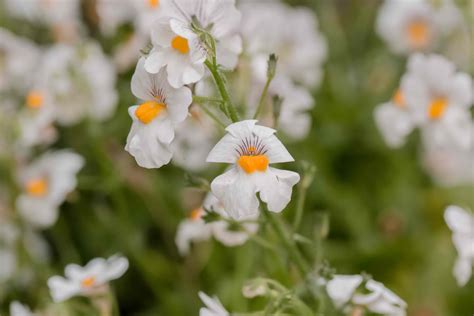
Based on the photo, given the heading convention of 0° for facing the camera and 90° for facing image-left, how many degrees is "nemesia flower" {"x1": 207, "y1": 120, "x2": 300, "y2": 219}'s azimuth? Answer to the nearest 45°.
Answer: approximately 0°

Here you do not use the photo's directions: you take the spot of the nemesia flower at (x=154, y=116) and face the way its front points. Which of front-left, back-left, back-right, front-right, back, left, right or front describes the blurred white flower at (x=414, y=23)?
back

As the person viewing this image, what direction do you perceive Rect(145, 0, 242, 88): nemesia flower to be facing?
facing the viewer and to the left of the viewer

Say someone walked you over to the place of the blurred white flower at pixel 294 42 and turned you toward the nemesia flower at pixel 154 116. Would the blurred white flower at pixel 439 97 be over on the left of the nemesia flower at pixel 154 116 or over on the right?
left

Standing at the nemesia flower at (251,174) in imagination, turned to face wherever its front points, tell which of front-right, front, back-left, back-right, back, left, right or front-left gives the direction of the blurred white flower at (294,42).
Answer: back

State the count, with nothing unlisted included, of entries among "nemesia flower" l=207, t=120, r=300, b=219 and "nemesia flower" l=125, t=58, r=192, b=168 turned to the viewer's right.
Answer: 0

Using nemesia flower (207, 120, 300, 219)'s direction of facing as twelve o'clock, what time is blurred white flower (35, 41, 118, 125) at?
The blurred white flower is roughly at 5 o'clock from the nemesia flower.
